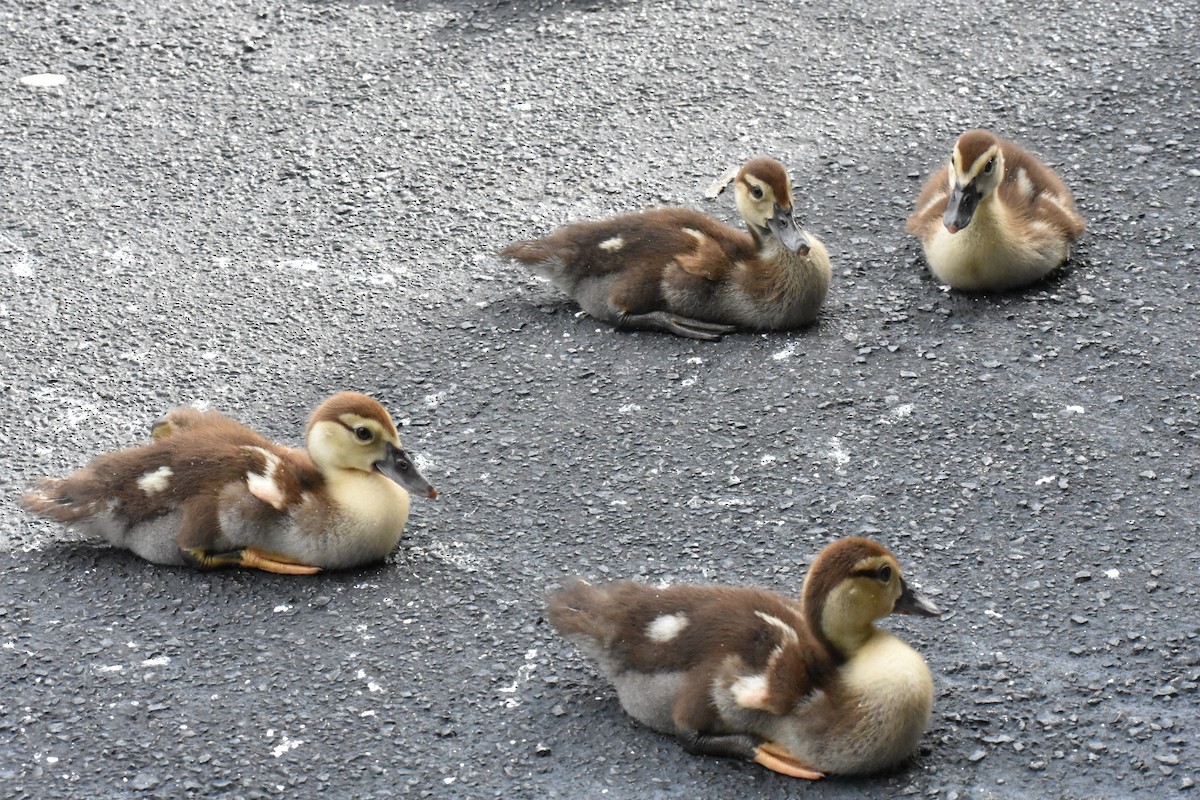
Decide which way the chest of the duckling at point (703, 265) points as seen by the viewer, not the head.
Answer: to the viewer's right

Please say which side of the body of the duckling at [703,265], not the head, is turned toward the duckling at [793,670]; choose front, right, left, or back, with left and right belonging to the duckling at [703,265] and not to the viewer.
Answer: right

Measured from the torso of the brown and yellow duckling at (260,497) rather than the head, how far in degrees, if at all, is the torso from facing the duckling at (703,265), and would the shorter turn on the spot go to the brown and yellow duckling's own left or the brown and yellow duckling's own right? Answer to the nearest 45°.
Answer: approximately 45° to the brown and yellow duckling's own left

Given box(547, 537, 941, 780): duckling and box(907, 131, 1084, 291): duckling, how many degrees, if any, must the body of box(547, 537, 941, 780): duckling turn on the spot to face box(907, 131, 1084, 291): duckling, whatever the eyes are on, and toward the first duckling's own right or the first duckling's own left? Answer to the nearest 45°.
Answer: approximately 90° to the first duckling's own left

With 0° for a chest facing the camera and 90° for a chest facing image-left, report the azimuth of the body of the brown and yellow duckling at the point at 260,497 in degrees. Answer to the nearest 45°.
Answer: approximately 270°

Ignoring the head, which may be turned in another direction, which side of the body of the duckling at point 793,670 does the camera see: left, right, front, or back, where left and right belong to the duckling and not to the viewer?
right

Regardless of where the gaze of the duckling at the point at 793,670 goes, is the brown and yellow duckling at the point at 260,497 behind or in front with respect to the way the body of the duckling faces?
behind

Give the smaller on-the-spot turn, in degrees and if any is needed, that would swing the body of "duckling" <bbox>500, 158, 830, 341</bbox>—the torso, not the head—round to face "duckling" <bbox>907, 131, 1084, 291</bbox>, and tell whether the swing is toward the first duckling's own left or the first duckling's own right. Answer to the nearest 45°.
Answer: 0° — it already faces it

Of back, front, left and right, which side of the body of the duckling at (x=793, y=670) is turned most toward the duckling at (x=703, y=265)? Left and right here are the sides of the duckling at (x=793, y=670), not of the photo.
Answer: left

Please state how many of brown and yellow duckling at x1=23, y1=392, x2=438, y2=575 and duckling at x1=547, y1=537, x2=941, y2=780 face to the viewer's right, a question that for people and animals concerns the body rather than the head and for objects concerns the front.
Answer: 2
